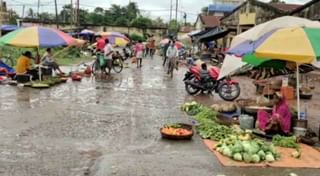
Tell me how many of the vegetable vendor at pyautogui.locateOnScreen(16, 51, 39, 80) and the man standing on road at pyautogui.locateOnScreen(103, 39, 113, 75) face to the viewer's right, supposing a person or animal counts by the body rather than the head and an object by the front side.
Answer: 1

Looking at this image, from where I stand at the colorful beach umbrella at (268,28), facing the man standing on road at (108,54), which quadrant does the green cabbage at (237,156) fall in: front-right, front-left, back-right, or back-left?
back-left

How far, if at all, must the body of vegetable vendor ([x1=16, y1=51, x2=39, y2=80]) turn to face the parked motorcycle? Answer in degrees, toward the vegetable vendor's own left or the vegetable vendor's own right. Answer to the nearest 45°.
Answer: approximately 45° to the vegetable vendor's own right

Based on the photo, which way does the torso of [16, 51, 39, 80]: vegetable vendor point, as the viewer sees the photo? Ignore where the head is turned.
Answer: to the viewer's right

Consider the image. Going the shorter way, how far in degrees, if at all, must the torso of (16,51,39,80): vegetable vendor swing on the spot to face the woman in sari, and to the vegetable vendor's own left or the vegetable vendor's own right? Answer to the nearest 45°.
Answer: approximately 45° to the vegetable vendor's own right

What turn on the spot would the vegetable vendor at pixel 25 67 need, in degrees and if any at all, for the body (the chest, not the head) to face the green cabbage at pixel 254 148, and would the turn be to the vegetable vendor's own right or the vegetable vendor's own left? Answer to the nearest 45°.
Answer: approximately 90° to the vegetable vendor's own right
